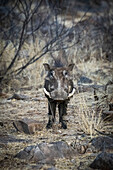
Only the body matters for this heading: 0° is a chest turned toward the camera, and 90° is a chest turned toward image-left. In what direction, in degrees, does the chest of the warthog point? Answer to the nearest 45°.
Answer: approximately 0°

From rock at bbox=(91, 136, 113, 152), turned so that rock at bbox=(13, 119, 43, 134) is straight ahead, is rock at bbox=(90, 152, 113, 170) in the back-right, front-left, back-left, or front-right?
back-left

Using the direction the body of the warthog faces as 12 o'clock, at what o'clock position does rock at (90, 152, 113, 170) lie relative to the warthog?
The rock is roughly at 11 o'clock from the warthog.

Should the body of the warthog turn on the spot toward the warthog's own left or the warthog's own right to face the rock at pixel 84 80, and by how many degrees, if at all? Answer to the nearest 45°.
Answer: approximately 180°
